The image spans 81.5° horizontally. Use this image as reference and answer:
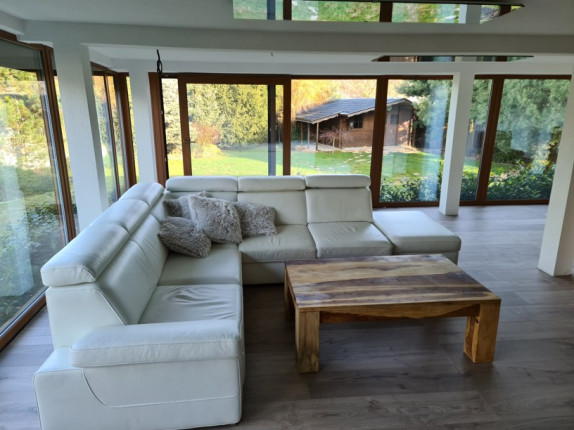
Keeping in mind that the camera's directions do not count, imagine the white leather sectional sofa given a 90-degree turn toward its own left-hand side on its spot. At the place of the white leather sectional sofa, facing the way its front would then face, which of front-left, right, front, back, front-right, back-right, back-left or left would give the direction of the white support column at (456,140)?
front

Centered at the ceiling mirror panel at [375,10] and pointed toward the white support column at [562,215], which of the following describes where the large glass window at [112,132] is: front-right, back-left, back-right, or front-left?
back-left

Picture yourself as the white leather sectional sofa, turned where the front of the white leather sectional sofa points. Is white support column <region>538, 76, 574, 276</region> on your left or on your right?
on your left

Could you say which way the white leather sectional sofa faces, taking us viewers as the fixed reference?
facing the viewer and to the right of the viewer

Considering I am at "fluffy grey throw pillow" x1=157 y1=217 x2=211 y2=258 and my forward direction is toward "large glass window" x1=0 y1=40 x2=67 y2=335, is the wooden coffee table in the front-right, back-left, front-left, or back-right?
back-left

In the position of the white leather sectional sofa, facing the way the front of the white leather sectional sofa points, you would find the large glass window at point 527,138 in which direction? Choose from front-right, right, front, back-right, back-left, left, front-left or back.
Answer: left

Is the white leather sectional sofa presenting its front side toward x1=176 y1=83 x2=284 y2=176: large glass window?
no

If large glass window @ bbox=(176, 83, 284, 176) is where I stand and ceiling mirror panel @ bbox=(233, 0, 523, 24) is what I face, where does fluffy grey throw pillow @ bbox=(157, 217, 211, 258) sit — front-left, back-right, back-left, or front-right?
front-right

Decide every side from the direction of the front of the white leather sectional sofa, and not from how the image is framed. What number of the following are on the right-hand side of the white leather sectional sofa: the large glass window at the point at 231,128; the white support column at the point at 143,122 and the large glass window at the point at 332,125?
0

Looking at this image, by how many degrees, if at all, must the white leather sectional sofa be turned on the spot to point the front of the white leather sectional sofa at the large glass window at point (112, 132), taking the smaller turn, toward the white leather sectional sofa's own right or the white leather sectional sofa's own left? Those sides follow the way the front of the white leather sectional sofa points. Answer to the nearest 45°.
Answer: approximately 135° to the white leather sectional sofa's own left

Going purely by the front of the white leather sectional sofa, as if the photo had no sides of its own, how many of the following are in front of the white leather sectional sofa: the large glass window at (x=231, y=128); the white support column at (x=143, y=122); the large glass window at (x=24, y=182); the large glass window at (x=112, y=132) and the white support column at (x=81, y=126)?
0

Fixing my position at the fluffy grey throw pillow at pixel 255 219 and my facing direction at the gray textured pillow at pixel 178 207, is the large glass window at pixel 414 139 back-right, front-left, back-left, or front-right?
back-right

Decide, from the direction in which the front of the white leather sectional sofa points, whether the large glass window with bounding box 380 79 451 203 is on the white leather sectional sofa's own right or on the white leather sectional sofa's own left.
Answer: on the white leather sectional sofa's own left
